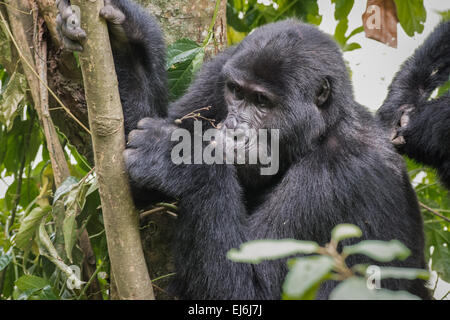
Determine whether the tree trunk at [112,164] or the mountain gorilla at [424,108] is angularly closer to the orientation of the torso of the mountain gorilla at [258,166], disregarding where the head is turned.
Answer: the tree trunk

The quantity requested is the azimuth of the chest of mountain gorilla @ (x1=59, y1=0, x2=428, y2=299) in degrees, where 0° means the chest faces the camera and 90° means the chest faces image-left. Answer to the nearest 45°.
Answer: approximately 45°

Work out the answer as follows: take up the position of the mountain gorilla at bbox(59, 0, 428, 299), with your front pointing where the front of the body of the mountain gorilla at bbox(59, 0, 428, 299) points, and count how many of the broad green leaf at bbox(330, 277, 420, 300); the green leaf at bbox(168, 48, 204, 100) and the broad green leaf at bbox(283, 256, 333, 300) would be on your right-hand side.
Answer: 1

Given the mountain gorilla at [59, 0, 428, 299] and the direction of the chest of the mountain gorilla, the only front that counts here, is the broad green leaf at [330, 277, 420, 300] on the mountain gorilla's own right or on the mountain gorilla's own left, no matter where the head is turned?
on the mountain gorilla's own left

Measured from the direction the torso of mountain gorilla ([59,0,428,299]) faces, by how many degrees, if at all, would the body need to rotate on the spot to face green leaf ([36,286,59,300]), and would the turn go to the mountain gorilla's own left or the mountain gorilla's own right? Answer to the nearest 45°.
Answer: approximately 45° to the mountain gorilla's own right

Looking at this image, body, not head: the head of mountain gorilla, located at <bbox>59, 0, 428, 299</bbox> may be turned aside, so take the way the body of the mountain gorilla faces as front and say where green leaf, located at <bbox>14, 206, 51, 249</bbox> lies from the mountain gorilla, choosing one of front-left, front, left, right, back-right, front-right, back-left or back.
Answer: front-right

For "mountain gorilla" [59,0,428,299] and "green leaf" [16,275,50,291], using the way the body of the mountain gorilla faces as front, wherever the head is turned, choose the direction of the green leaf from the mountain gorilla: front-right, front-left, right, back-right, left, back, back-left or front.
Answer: front-right

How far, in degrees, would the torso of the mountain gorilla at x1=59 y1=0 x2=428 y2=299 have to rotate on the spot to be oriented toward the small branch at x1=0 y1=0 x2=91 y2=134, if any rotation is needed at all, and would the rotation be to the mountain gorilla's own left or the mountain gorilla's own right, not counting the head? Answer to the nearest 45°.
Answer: approximately 45° to the mountain gorilla's own right
